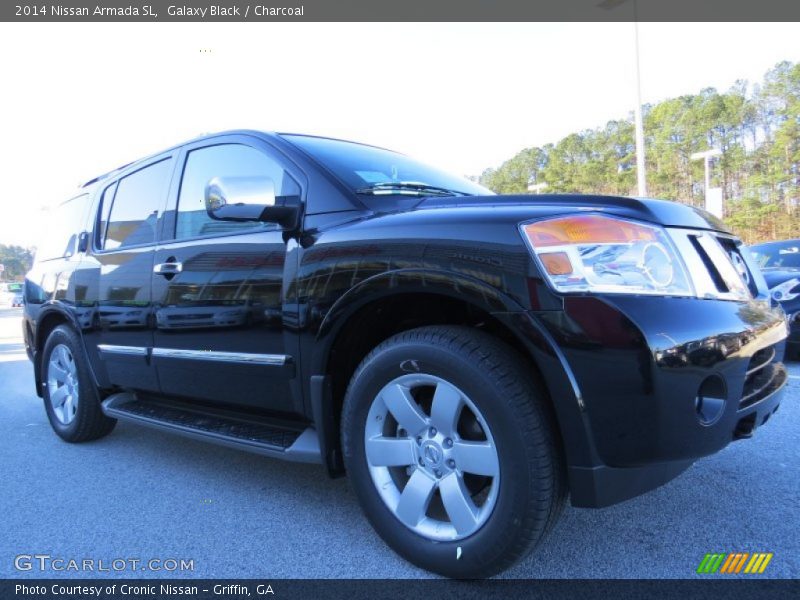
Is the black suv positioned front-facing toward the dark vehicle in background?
no

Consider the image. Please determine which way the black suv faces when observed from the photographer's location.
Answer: facing the viewer and to the right of the viewer
